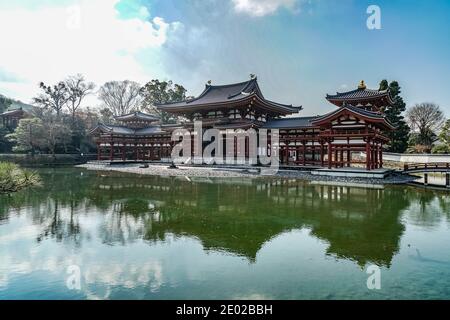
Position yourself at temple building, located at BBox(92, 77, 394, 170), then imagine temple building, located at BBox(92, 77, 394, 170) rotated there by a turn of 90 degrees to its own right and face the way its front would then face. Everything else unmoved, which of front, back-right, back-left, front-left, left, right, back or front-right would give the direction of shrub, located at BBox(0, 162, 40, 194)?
left

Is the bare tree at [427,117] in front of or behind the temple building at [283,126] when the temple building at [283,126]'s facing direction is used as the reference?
behind

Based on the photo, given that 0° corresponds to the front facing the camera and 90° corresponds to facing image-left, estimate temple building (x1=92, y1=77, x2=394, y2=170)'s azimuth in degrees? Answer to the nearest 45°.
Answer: approximately 45°

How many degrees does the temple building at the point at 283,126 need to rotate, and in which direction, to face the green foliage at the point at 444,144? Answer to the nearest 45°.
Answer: approximately 135° to its left

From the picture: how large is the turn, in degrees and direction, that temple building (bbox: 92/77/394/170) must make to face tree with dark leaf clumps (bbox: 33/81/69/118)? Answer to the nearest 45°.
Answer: approximately 90° to its right

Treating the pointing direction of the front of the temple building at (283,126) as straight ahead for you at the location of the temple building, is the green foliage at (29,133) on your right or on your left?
on your right
